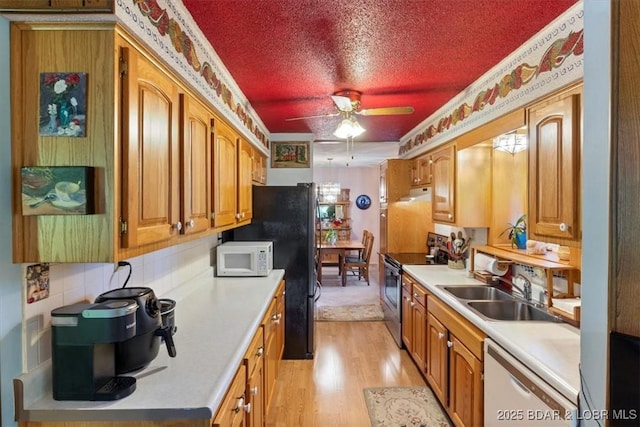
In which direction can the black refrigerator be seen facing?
to the viewer's right

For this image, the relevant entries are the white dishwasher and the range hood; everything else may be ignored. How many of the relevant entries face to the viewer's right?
0

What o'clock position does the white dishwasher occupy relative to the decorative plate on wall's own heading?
The white dishwasher is roughly at 12 o'clock from the decorative plate on wall.

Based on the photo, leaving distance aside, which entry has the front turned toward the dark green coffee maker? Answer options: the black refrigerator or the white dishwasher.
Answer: the white dishwasher

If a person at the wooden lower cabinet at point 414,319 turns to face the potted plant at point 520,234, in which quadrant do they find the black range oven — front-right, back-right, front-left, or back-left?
back-left

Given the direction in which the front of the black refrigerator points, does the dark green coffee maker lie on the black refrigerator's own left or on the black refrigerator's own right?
on the black refrigerator's own right

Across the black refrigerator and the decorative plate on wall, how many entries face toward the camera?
1

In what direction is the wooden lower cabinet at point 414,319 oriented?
to the viewer's left

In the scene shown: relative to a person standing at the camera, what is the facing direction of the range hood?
facing to the left of the viewer

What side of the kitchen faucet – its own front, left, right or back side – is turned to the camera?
left
